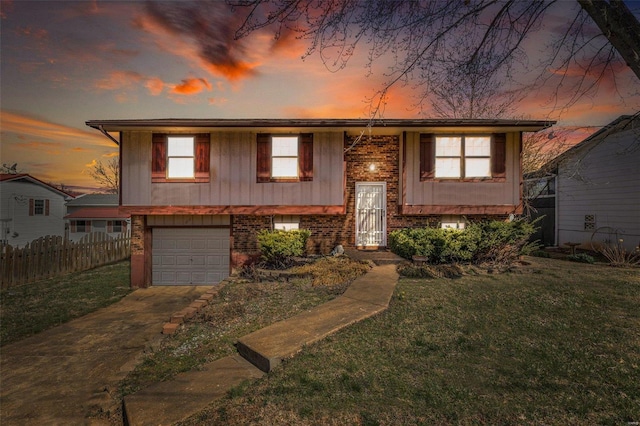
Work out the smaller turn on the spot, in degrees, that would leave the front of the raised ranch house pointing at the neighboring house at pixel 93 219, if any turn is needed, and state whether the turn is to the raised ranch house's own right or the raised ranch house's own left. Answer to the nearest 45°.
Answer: approximately 135° to the raised ranch house's own right

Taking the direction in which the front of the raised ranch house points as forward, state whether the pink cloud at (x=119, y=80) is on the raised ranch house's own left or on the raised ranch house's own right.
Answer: on the raised ranch house's own right

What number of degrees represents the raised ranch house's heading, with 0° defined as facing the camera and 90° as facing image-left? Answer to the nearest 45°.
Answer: approximately 0°

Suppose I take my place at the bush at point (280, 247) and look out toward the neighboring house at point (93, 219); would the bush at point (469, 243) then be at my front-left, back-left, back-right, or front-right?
back-right

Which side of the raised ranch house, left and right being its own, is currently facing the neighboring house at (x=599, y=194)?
left

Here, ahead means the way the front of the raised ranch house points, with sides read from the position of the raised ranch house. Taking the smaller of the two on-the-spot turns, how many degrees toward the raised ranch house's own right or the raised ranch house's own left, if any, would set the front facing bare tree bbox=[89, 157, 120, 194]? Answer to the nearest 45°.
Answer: approximately 135° to the raised ranch house's own right

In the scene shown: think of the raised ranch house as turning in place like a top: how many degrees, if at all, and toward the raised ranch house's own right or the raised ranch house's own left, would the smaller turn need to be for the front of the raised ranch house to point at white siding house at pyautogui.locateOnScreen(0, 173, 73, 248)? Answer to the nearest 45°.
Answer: approximately 135° to the raised ranch house's own right

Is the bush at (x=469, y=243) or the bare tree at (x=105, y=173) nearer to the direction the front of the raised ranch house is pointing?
the bush
